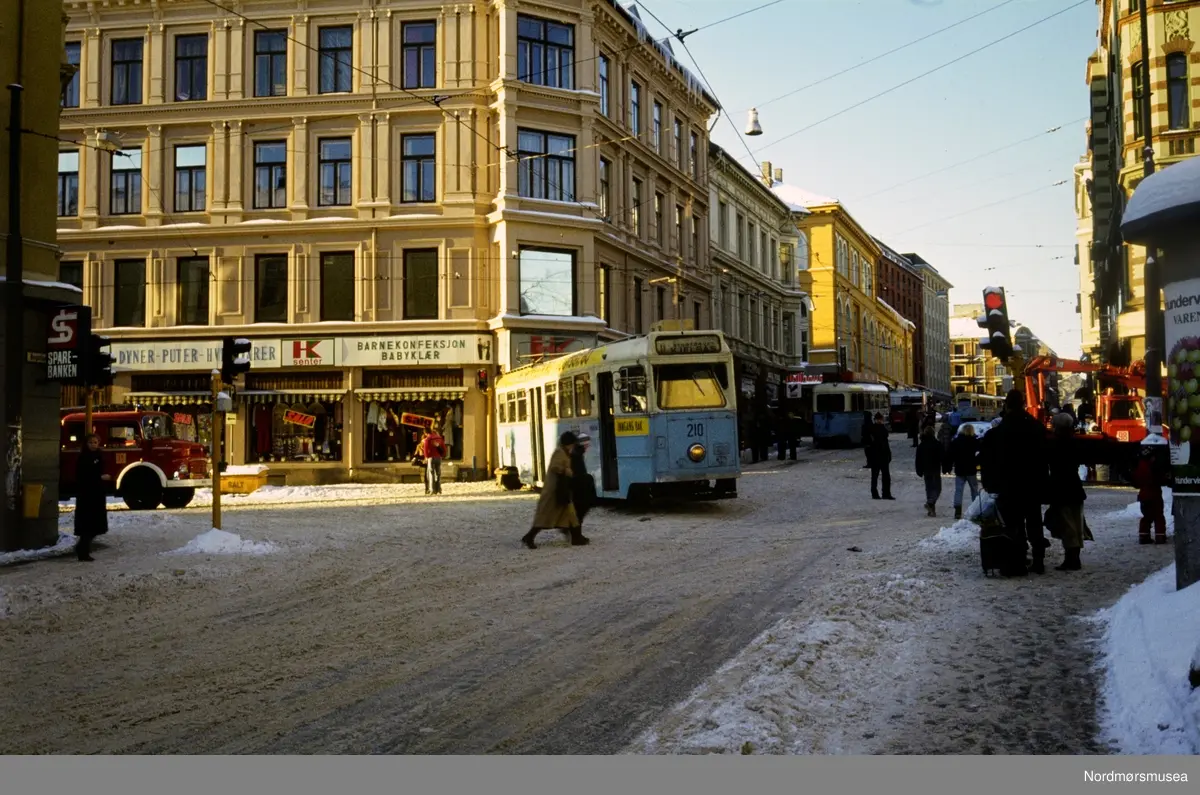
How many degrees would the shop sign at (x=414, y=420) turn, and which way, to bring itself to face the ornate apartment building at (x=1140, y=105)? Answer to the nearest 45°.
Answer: approximately 90° to its left

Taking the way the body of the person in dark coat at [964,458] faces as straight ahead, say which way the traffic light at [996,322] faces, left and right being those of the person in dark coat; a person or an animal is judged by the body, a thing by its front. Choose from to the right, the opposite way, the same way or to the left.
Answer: the opposite way

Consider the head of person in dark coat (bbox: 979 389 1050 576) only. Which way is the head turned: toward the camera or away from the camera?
away from the camera

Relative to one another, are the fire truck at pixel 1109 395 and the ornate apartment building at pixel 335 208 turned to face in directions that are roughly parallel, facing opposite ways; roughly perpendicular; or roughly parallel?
roughly perpendicular

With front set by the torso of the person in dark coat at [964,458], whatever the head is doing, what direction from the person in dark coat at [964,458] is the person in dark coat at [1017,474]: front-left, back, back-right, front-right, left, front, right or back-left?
back

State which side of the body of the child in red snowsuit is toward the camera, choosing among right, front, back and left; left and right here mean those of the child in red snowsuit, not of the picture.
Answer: back
